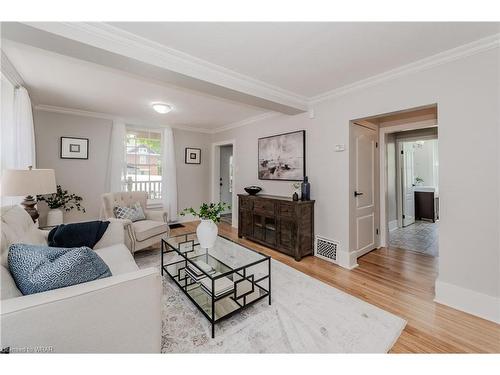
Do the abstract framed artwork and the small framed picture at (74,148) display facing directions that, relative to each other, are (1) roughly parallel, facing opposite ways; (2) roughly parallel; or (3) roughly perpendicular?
roughly perpendicular

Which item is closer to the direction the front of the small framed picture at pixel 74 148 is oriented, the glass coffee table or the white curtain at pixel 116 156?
the glass coffee table

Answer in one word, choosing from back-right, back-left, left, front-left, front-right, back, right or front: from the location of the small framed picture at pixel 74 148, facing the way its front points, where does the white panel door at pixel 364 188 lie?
front-left

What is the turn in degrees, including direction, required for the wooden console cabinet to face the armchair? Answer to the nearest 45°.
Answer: approximately 45° to its right

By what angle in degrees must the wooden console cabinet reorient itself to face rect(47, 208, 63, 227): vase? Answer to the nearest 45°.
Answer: approximately 45° to its right

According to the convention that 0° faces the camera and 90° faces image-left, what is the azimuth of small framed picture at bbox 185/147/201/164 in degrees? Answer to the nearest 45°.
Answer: approximately 0°

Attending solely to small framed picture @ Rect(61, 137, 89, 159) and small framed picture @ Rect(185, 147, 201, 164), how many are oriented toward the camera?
2

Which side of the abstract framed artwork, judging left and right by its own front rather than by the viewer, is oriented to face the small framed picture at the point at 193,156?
right

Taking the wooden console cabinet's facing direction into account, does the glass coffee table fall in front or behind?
in front

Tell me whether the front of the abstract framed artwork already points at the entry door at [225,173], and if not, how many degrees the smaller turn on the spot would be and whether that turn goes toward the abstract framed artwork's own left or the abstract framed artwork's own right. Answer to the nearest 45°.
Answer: approximately 90° to the abstract framed artwork's own right
